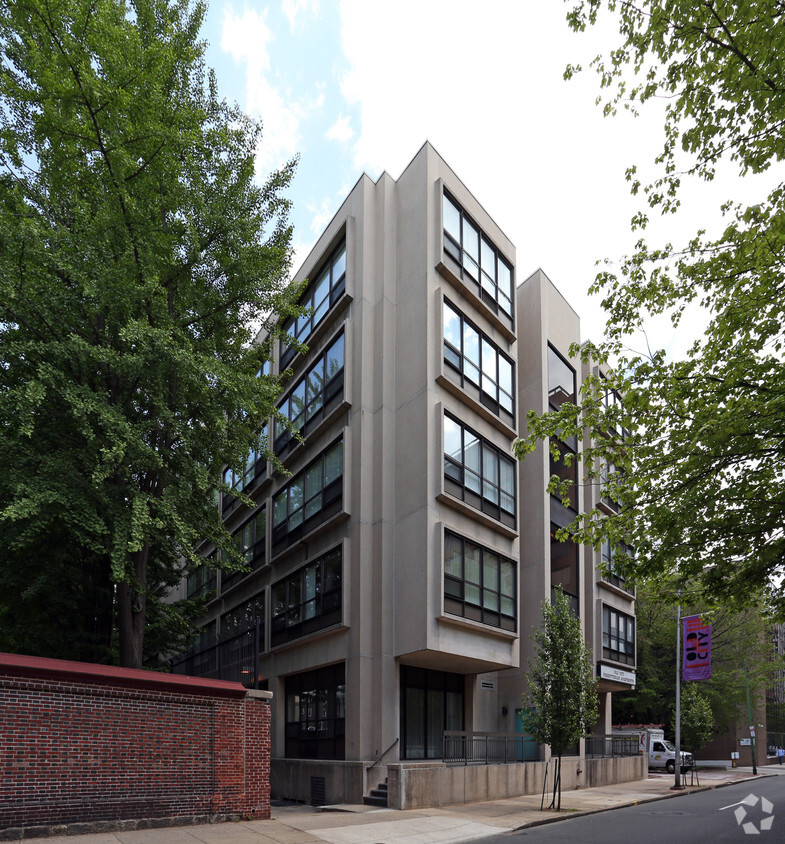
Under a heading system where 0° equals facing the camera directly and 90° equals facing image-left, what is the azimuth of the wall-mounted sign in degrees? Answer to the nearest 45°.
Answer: approximately 315°

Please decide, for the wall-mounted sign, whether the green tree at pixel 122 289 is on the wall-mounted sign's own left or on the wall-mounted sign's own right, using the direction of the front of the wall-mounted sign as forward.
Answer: on the wall-mounted sign's own right

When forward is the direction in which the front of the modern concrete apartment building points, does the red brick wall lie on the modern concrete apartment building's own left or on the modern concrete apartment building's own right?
on the modern concrete apartment building's own right

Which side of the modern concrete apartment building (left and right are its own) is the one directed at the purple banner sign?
left

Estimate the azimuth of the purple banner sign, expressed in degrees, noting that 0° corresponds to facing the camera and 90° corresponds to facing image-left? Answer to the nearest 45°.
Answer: approximately 0°

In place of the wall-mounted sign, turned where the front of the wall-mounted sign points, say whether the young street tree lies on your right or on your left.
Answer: on your right

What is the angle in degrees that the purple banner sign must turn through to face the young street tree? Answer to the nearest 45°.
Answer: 0° — it already faces it
